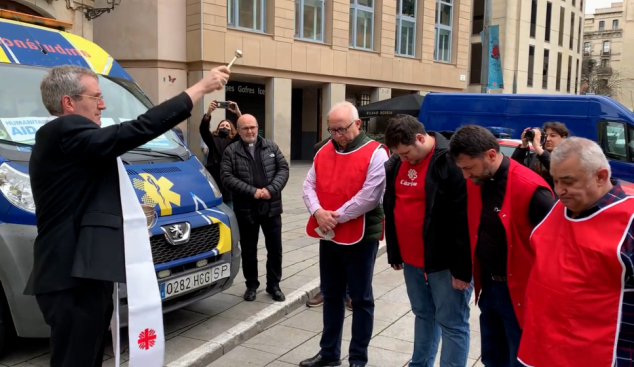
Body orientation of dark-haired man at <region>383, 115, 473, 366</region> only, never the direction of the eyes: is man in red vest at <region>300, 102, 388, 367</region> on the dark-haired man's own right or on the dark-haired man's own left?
on the dark-haired man's own right

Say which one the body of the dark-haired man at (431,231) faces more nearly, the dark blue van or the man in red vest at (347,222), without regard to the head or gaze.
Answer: the man in red vest

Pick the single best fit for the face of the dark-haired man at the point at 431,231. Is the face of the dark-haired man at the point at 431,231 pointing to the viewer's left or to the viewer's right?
to the viewer's left

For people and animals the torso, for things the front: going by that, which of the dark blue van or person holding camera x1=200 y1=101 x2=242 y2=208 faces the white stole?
the person holding camera

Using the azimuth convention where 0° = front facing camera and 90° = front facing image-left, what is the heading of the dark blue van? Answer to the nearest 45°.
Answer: approximately 270°

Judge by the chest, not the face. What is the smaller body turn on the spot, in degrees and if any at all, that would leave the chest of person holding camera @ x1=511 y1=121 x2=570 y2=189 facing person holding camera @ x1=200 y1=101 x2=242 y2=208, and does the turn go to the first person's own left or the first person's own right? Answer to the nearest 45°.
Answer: approximately 45° to the first person's own right

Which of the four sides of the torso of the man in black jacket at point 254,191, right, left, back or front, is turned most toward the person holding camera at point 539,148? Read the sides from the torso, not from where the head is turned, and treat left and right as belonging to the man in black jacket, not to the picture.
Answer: left

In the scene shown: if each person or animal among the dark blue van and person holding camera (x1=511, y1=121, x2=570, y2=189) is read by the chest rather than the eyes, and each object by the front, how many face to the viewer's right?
1

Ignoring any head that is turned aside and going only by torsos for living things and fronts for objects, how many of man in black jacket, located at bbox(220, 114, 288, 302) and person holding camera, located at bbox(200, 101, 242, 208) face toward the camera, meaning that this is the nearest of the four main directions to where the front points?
2

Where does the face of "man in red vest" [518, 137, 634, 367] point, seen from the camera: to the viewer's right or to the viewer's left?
to the viewer's left
